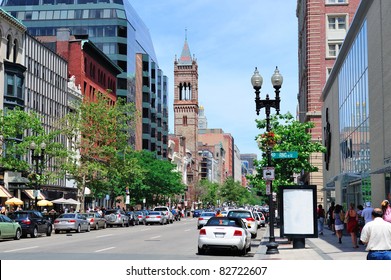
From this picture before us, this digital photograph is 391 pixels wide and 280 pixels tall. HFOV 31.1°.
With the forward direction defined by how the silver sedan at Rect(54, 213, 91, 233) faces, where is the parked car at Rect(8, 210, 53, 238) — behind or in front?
behind

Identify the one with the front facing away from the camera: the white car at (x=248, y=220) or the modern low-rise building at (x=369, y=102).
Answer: the white car

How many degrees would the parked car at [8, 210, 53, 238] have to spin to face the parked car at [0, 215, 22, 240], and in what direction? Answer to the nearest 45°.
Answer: approximately 135° to its right

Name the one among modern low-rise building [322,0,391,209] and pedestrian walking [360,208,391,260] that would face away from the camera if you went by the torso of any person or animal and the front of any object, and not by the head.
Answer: the pedestrian walking

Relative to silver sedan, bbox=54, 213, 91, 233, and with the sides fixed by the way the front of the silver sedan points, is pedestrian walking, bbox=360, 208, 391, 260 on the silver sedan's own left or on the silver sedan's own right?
on the silver sedan's own right

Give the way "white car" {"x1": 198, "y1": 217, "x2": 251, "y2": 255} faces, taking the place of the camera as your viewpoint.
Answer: facing away from the viewer

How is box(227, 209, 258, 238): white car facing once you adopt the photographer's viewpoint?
facing away from the viewer

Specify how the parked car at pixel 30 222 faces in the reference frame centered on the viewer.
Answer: facing away from the viewer and to the right of the viewer

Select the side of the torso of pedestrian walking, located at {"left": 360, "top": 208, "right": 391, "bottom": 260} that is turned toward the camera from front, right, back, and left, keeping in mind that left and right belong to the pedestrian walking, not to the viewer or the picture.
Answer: back

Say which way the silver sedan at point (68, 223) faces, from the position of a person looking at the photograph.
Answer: facing away from the viewer and to the right of the viewer

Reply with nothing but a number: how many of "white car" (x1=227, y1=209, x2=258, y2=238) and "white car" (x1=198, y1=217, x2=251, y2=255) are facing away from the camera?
2

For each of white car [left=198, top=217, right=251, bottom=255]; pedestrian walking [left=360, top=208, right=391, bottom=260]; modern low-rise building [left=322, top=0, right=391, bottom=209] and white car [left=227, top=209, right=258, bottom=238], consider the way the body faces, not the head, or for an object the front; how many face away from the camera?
3
